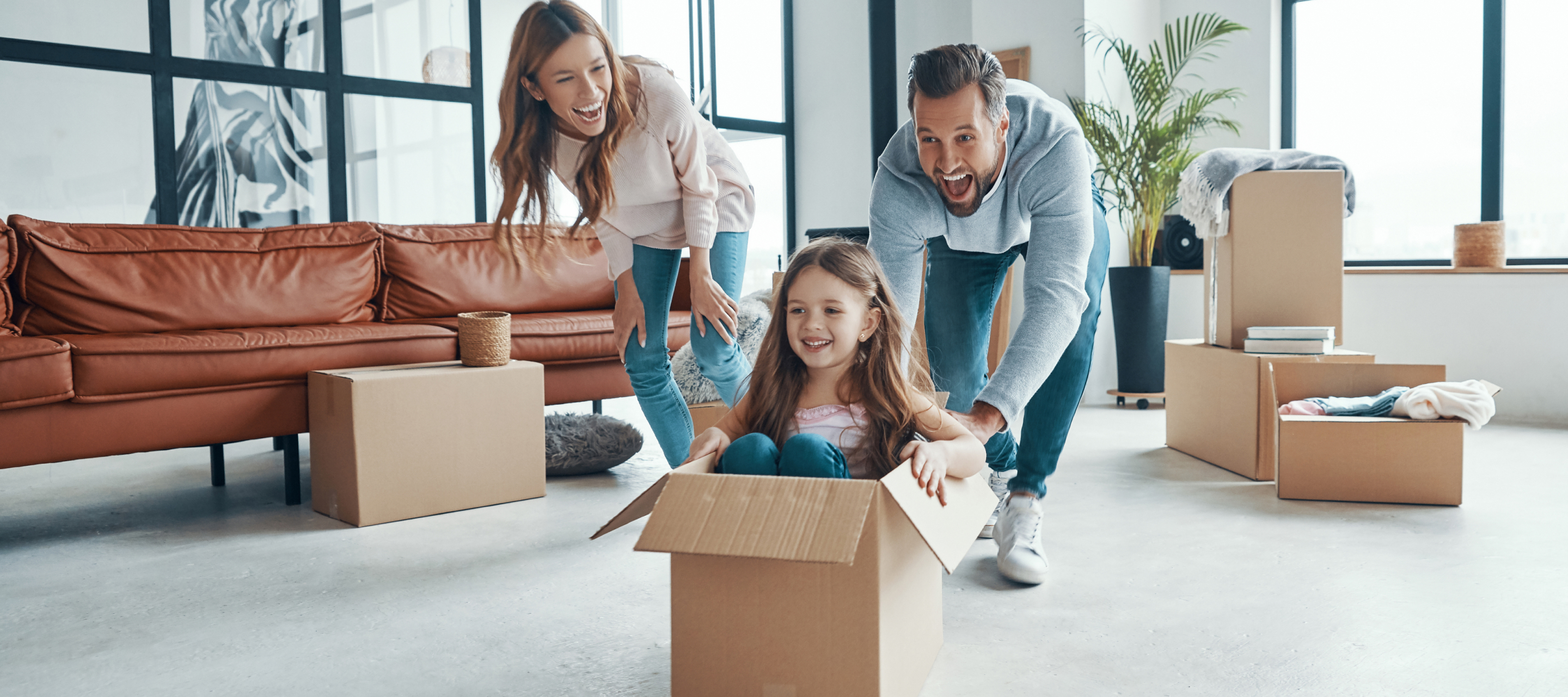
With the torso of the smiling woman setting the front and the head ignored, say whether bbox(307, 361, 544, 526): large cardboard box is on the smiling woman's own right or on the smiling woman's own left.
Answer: on the smiling woman's own right

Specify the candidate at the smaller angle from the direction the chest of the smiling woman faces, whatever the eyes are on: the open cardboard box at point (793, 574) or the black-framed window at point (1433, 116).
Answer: the open cardboard box

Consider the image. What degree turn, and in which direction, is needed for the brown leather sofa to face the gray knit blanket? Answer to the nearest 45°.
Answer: approximately 45° to its left

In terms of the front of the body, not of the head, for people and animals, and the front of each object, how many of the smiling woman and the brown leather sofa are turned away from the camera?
0

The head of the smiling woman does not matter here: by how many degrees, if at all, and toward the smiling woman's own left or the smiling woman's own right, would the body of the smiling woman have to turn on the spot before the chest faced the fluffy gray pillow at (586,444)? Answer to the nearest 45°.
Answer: approximately 135° to the smiling woman's own right

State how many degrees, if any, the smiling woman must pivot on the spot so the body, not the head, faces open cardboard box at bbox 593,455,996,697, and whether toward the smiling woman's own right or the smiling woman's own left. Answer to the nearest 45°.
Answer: approximately 45° to the smiling woman's own left

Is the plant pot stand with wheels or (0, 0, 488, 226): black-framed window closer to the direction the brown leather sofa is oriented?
the plant pot stand with wheels

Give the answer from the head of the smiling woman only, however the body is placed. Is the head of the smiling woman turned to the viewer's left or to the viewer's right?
to the viewer's right

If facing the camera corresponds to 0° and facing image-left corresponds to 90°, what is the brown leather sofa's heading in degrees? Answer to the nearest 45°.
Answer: approximately 315°

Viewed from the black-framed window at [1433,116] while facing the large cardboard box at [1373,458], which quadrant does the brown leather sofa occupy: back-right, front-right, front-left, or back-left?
front-right
